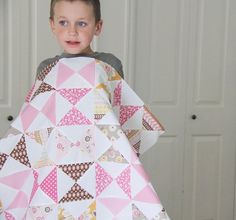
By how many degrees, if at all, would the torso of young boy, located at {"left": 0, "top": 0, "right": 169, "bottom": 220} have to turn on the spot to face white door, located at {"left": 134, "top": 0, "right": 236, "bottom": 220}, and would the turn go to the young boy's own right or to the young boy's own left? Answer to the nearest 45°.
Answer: approximately 180°

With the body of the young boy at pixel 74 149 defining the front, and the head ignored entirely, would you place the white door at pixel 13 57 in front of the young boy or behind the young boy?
behind

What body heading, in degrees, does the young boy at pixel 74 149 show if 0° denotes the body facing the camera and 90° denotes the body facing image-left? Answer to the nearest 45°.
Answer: approximately 0°
